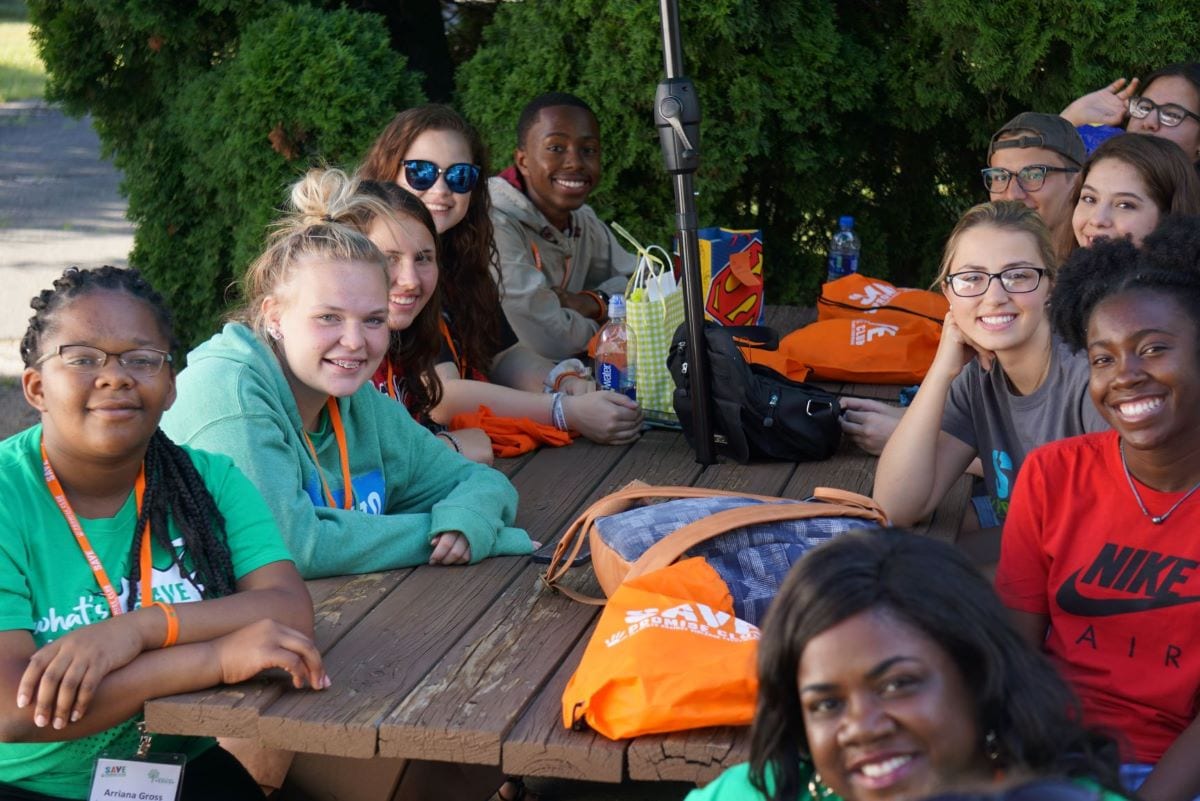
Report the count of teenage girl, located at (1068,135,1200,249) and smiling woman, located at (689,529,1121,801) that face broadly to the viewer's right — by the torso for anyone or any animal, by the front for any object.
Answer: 0

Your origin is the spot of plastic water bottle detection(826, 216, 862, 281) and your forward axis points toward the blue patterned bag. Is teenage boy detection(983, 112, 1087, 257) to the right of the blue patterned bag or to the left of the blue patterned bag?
left

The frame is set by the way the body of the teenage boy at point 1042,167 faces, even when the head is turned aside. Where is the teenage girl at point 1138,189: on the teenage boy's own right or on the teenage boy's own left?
on the teenage boy's own left

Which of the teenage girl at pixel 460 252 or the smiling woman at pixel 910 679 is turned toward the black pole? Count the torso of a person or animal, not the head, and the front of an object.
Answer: the teenage girl

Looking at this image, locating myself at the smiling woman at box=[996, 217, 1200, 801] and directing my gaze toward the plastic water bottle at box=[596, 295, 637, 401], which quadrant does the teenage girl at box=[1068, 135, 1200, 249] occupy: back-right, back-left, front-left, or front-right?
front-right

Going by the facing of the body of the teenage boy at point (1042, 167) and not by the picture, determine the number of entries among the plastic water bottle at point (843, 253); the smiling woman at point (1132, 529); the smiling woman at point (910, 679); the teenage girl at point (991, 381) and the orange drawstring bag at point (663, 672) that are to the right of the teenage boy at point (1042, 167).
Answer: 1

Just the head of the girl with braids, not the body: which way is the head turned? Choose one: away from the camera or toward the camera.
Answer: toward the camera

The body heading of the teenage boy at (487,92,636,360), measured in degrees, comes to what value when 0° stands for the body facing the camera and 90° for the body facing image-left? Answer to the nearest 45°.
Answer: approximately 315°

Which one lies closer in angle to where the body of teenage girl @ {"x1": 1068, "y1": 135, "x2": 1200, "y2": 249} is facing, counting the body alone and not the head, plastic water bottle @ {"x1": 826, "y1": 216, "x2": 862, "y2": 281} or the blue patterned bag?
the blue patterned bag

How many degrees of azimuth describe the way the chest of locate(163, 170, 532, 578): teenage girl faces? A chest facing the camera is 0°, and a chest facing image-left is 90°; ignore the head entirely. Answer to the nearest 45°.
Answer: approximately 315°

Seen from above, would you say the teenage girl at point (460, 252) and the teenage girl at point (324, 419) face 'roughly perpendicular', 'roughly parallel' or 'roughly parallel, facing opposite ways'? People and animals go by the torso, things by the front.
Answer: roughly parallel

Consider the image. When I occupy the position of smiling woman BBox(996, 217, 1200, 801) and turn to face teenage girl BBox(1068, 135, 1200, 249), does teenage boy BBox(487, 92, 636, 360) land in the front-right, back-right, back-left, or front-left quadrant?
front-left

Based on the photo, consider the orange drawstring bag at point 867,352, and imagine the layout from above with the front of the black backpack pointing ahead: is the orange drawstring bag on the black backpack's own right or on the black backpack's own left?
on the black backpack's own left

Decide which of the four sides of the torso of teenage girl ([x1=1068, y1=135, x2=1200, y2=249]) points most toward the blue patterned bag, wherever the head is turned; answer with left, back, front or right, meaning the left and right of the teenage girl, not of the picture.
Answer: front

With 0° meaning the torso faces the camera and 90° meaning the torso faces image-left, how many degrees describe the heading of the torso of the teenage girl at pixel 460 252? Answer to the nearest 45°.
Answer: approximately 315°

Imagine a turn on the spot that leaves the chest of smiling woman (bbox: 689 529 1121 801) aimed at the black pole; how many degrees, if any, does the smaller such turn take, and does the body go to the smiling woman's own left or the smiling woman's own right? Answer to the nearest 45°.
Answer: approximately 135° to the smiling woman's own right

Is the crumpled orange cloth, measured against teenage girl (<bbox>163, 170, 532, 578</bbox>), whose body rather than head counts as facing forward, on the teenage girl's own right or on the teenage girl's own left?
on the teenage girl's own left
